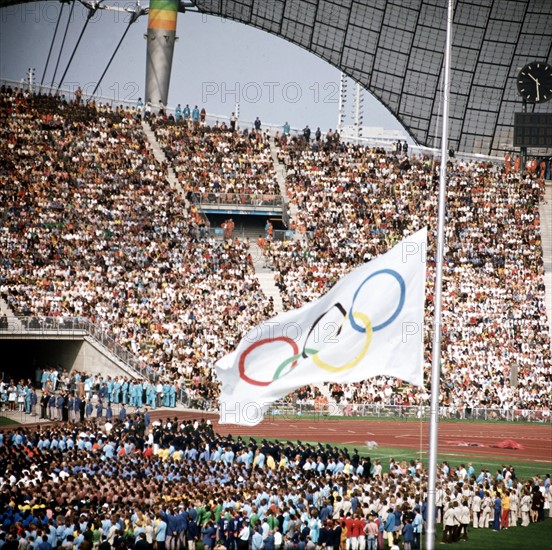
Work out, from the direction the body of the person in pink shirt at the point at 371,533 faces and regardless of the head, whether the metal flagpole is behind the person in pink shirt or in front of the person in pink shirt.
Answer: behind

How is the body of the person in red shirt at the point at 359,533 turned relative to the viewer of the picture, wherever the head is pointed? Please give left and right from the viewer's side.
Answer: facing away from the viewer

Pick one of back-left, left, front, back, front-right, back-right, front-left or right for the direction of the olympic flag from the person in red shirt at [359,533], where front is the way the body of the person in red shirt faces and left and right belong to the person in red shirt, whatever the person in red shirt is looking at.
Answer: back

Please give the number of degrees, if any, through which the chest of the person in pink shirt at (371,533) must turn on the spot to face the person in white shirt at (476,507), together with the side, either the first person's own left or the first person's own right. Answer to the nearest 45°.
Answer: approximately 45° to the first person's own right

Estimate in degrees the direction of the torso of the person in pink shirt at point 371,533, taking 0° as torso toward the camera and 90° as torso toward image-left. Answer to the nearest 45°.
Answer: approximately 180°

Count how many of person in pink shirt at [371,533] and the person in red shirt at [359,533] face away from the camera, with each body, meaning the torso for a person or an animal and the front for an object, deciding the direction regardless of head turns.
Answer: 2
